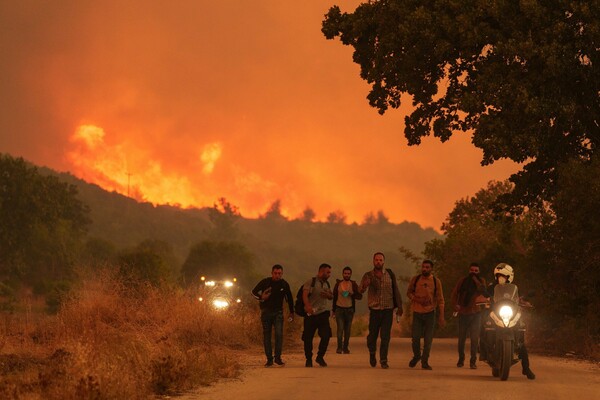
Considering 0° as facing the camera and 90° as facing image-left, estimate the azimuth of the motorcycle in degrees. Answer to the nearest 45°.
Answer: approximately 0°

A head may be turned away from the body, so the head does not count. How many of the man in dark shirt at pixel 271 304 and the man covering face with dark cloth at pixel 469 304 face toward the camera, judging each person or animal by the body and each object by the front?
2

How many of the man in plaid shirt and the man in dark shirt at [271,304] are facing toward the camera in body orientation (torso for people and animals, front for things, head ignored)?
2

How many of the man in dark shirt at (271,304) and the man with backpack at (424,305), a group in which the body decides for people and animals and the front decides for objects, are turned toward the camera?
2

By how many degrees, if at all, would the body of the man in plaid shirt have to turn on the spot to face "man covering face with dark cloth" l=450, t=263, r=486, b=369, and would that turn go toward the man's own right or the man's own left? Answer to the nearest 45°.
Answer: approximately 135° to the man's own left

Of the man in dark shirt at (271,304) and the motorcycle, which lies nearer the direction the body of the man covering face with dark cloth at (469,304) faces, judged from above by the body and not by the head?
the motorcycle
